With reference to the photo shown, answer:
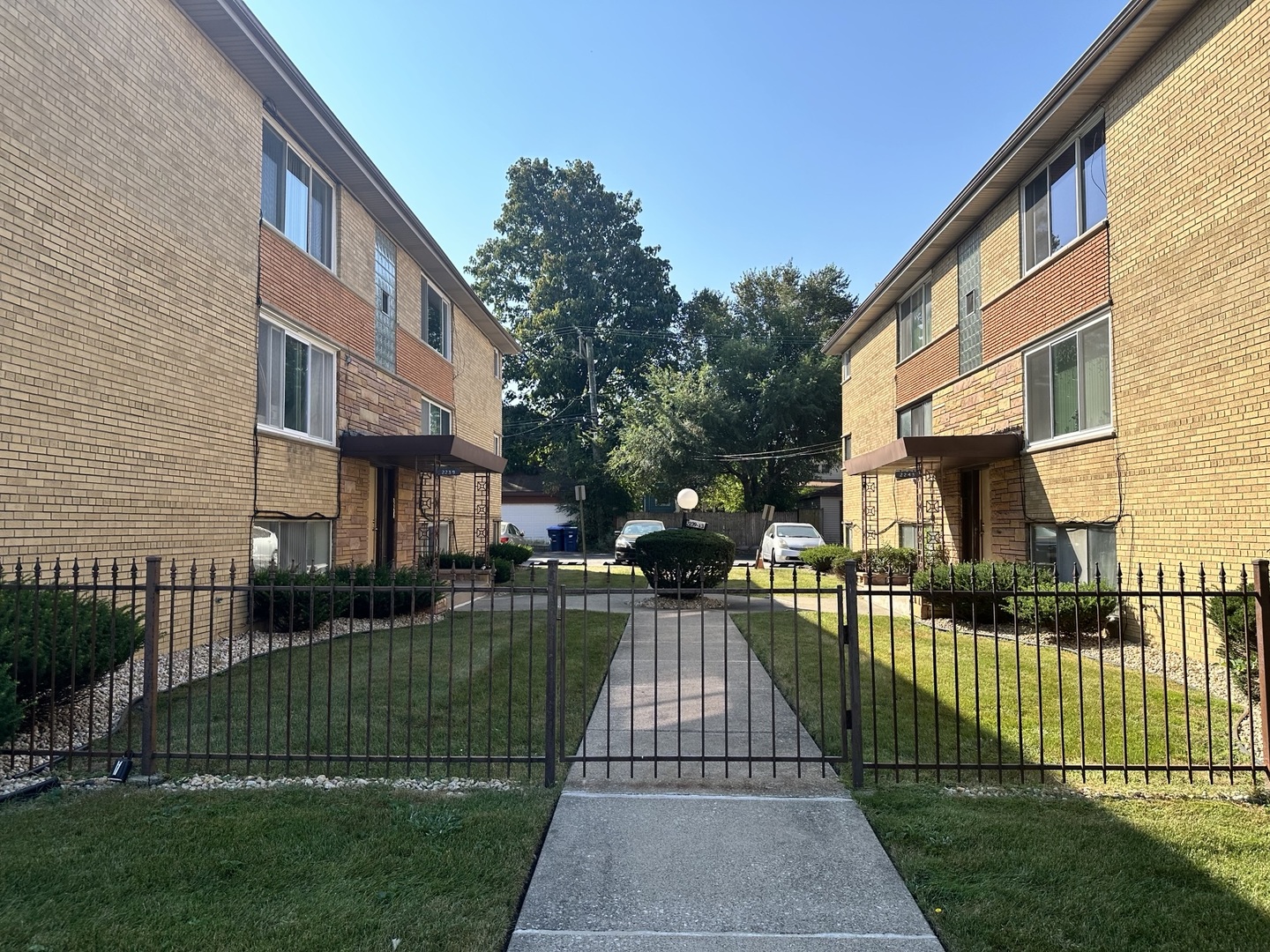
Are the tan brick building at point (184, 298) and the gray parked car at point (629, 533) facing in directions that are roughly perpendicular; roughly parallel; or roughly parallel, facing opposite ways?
roughly perpendicular

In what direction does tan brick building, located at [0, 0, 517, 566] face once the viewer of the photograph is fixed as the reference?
facing the viewer and to the right of the viewer

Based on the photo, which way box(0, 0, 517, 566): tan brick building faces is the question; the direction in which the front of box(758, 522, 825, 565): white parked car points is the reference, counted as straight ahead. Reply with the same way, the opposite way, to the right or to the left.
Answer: to the left

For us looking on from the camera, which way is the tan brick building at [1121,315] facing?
facing the viewer and to the left of the viewer

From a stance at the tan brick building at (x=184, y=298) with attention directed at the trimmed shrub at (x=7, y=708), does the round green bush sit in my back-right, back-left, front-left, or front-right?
back-left

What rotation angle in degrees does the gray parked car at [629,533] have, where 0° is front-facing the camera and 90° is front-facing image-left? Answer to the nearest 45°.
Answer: approximately 0°

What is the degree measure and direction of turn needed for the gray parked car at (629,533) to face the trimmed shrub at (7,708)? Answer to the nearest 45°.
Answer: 0° — it already faces it

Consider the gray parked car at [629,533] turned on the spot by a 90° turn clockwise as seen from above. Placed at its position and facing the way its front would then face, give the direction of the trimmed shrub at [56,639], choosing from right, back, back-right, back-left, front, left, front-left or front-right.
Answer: left

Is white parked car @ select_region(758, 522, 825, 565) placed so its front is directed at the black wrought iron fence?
yes

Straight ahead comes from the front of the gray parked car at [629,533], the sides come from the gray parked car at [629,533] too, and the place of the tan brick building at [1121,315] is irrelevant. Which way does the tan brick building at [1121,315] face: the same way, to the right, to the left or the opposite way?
to the right

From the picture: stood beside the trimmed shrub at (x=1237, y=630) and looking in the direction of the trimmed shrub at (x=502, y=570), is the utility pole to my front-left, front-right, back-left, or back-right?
front-right

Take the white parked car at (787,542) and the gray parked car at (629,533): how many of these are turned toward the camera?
2

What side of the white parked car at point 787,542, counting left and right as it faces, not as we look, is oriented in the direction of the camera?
front
